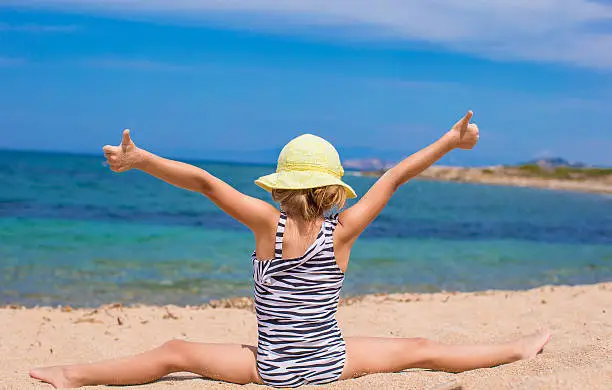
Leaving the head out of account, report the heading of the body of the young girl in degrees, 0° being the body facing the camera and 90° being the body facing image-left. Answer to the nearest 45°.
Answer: approximately 180°

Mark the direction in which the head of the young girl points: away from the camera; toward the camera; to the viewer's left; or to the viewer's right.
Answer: away from the camera
